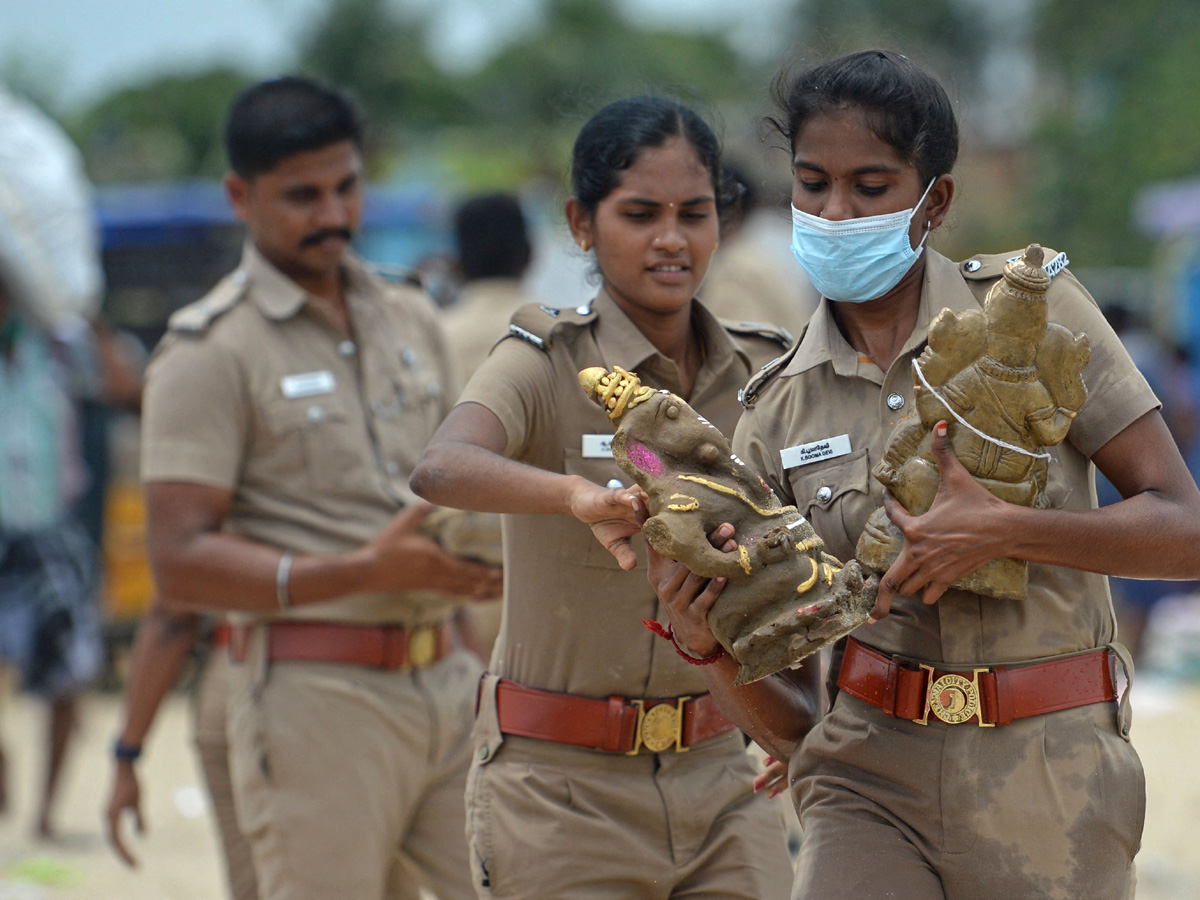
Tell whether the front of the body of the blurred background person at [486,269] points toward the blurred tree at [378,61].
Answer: yes

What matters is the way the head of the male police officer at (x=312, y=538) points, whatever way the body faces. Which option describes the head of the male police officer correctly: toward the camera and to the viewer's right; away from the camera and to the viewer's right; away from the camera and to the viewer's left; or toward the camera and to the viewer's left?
toward the camera and to the viewer's right

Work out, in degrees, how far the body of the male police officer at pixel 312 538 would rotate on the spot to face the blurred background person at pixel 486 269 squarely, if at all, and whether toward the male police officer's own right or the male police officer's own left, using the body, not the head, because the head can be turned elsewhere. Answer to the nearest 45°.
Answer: approximately 135° to the male police officer's own left

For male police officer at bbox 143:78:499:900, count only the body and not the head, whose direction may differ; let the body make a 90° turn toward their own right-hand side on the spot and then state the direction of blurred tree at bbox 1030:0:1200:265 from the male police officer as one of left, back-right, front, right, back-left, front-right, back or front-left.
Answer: back

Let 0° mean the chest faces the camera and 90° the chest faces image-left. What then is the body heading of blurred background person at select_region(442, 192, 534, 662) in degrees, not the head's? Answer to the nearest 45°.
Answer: approximately 180°

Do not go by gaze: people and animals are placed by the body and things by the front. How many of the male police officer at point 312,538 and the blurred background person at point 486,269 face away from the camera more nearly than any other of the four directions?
1

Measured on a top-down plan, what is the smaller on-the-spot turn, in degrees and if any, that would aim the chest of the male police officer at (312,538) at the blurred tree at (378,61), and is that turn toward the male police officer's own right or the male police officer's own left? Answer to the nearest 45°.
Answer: approximately 135° to the male police officer's own left

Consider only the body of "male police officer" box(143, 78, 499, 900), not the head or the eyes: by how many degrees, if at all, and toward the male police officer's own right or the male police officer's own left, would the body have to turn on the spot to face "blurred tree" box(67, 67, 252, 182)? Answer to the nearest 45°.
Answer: approximately 135° to the male police officer's own left

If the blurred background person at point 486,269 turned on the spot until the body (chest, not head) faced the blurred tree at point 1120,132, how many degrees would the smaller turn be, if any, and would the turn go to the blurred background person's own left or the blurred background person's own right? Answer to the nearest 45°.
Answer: approximately 45° to the blurred background person's own right

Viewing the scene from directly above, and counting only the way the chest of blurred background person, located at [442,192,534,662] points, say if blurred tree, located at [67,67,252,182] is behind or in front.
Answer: in front

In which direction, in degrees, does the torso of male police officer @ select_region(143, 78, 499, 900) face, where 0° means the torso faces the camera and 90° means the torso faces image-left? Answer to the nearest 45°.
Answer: approximately 315°

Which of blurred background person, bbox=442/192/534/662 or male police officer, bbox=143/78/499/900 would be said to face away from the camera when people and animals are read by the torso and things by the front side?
the blurred background person

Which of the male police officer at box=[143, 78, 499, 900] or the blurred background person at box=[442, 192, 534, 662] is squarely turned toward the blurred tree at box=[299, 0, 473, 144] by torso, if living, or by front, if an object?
the blurred background person

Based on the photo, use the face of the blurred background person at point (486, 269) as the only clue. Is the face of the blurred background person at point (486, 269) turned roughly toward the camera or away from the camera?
away from the camera
